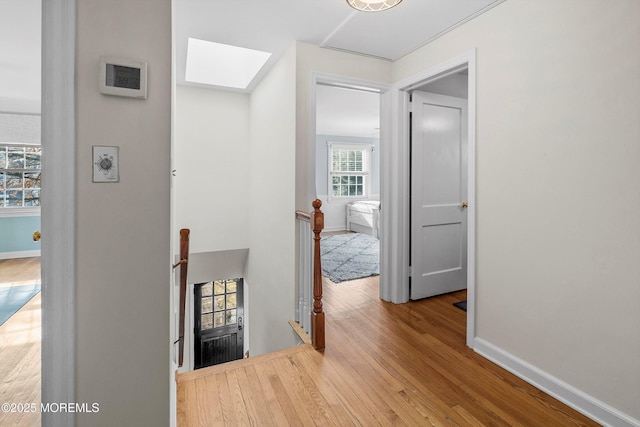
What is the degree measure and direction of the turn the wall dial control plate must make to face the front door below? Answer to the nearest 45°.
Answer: approximately 180°

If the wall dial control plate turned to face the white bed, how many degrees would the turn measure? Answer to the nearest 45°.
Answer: approximately 135° to its left

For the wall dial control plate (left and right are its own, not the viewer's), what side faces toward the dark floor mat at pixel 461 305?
left

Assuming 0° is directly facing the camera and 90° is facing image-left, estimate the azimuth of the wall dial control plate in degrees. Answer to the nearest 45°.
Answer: approximately 0°

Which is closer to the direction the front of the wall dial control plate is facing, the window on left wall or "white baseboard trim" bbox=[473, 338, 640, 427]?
the white baseboard trim

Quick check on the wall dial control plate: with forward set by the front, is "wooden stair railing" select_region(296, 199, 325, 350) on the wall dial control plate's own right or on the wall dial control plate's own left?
on the wall dial control plate's own left

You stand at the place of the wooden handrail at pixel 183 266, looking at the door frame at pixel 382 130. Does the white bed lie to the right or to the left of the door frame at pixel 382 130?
left

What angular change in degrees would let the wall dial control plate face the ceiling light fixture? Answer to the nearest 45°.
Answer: approximately 90° to its left
